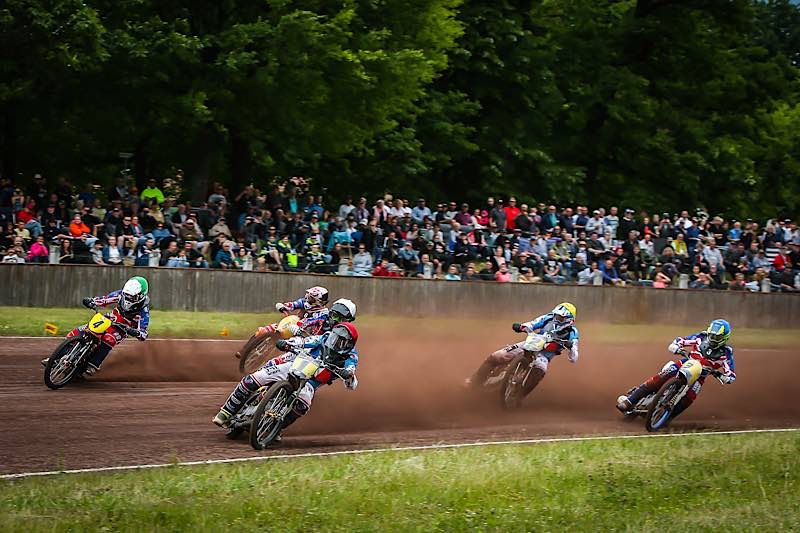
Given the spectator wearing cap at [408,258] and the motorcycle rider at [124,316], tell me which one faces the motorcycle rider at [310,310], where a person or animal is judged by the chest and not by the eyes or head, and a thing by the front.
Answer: the spectator wearing cap

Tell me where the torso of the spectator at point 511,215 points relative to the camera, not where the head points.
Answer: toward the camera

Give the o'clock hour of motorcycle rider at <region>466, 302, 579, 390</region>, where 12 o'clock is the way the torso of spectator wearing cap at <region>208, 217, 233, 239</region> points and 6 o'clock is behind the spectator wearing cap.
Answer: The motorcycle rider is roughly at 11 o'clock from the spectator wearing cap.

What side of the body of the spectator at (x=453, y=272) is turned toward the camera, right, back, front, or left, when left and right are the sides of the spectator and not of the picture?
front

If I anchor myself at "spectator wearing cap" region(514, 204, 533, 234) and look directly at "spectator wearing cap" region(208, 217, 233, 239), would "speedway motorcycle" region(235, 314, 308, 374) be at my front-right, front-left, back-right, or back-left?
front-left

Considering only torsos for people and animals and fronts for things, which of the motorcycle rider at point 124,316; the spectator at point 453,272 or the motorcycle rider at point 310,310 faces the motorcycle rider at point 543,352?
the spectator

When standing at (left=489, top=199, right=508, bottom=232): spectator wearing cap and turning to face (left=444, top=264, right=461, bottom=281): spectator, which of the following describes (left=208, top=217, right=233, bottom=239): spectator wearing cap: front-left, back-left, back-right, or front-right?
front-right

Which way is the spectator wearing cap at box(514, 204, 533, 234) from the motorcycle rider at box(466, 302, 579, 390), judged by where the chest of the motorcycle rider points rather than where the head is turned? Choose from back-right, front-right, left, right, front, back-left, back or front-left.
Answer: back-right

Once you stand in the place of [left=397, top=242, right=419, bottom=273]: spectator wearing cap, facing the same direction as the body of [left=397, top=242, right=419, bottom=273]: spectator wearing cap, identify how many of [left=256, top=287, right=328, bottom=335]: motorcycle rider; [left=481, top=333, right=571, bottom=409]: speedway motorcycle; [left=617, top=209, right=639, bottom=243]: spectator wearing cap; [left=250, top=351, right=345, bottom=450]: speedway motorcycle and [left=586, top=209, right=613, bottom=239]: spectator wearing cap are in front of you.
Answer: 3

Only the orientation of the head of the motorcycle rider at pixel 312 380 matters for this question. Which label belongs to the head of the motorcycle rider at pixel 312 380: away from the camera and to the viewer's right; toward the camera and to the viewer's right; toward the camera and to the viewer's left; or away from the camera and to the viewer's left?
toward the camera and to the viewer's left

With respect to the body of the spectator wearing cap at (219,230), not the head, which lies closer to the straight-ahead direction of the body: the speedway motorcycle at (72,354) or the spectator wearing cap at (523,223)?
the speedway motorcycle

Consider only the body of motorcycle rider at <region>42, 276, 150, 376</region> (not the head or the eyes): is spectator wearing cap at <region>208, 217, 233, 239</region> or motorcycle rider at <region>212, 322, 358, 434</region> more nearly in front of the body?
the motorcycle rider

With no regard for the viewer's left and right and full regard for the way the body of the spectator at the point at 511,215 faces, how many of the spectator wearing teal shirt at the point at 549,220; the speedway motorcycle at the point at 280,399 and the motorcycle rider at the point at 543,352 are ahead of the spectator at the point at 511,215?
2

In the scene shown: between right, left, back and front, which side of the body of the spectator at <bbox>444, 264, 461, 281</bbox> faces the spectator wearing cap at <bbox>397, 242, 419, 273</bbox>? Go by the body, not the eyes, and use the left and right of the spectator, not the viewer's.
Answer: right
